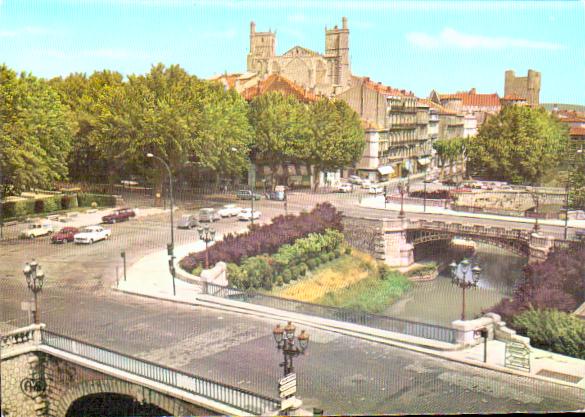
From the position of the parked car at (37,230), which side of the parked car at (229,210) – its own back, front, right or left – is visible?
front

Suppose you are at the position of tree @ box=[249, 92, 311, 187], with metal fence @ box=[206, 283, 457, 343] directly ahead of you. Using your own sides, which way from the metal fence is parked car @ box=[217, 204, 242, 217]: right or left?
right

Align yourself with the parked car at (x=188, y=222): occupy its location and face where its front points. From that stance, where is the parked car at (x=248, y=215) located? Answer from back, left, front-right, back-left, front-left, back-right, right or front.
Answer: back-left

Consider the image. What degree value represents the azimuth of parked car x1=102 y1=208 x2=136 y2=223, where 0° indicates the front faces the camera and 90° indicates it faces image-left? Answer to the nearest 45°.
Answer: approximately 45°

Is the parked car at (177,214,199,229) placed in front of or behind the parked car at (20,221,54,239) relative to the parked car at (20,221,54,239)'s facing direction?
behind

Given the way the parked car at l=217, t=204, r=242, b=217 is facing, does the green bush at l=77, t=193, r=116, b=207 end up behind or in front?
in front

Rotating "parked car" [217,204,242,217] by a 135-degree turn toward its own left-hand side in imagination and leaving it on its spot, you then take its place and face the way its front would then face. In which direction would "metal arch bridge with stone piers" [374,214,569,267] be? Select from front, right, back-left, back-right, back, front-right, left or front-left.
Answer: back-right
